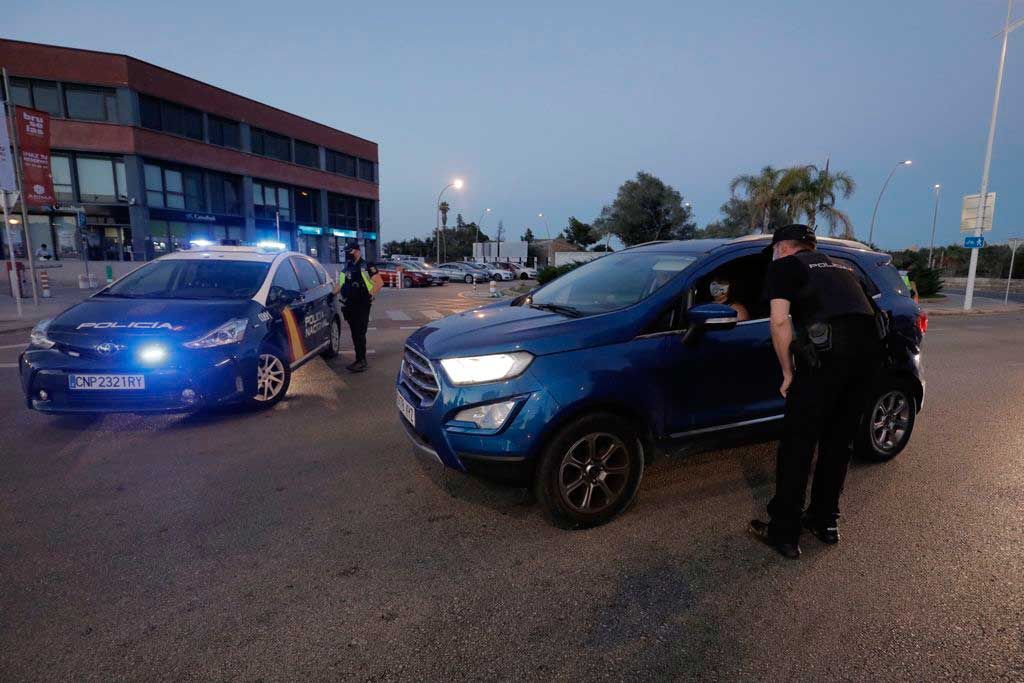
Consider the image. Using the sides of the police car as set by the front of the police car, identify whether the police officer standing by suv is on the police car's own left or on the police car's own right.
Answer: on the police car's own left

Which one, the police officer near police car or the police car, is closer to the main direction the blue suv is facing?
the police car

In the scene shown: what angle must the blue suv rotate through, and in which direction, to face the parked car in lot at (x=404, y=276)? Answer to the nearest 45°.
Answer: approximately 90° to its right

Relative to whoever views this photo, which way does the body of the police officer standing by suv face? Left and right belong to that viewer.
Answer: facing away from the viewer and to the left of the viewer

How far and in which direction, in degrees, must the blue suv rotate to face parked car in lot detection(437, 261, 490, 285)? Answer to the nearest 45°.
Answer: approximately 135° to its right

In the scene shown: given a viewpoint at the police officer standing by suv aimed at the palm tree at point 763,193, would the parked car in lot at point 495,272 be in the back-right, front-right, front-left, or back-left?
front-left

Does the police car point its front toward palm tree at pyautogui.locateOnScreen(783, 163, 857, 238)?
no

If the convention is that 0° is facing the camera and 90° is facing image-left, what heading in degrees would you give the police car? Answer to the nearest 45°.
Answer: approximately 45°

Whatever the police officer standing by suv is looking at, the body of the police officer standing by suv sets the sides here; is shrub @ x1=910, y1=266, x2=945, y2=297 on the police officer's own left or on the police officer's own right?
on the police officer's own right

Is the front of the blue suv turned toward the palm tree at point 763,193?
no

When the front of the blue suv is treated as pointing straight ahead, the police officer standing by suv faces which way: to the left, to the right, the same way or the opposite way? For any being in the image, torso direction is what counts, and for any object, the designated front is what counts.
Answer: to the right

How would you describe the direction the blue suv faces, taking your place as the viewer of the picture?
facing the viewer and to the left of the viewer

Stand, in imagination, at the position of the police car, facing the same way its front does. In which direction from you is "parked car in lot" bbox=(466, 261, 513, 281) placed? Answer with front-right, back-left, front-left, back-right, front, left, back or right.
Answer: back

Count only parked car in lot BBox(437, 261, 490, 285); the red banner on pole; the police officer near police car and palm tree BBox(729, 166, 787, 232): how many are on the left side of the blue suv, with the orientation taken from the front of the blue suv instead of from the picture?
0

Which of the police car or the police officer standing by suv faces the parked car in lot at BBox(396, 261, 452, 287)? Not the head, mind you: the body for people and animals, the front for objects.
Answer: the police officer standing by suv

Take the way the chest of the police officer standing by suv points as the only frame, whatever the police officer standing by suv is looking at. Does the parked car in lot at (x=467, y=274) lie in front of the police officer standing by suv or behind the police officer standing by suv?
in front

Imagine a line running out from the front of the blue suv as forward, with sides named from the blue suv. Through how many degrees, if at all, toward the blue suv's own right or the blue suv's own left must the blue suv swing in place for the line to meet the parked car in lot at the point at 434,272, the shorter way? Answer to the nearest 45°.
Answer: approximately 90° to the blue suv's own right

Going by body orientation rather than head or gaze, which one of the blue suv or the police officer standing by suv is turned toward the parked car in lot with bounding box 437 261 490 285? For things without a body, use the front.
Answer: the police officer standing by suv

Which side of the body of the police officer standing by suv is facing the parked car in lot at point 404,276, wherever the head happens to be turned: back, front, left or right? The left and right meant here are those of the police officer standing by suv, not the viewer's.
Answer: front

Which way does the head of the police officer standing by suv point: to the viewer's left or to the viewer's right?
to the viewer's left

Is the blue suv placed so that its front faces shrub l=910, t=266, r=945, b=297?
no

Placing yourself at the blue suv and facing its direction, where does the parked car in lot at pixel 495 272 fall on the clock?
The parked car in lot is roughly at 4 o'clock from the blue suv.

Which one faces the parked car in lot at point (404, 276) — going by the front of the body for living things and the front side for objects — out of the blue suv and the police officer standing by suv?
the police officer standing by suv
